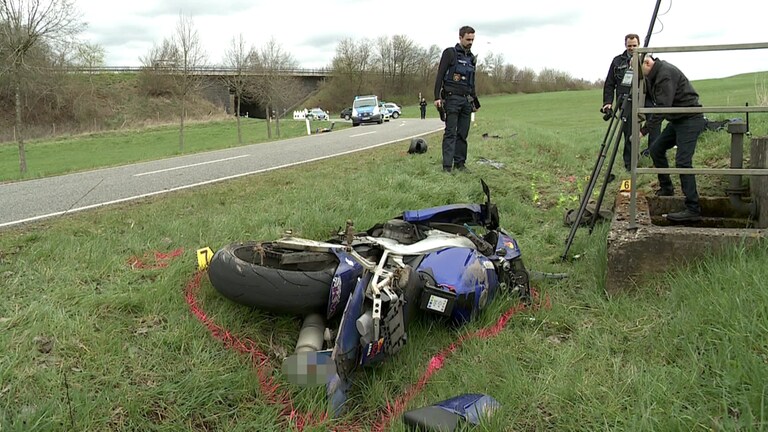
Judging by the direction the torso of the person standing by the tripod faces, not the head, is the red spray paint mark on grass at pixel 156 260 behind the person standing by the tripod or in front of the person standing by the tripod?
in front

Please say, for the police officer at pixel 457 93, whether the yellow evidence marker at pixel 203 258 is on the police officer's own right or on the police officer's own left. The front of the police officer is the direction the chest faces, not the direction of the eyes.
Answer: on the police officer's own right

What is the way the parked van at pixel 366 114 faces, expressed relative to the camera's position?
facing the viewer

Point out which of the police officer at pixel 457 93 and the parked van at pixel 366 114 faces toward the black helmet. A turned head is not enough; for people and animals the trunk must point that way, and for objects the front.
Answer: the parked van

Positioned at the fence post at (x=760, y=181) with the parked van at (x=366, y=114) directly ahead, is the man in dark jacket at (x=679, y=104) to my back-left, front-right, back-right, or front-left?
front-left

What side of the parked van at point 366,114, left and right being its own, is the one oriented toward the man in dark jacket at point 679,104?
front

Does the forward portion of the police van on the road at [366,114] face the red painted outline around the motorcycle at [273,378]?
yes

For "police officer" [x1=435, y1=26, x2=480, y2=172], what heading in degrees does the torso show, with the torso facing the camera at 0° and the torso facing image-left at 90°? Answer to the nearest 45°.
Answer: approximately 315°

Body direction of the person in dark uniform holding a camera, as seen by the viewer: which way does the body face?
toward the camera

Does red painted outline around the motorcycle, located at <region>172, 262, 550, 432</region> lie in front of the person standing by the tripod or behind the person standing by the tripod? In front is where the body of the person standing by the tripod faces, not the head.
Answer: in front

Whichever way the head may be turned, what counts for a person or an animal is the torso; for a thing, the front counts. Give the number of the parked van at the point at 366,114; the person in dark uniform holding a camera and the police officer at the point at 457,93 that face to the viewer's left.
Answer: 0

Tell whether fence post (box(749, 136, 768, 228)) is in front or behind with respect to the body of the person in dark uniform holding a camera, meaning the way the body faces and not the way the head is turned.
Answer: in front
